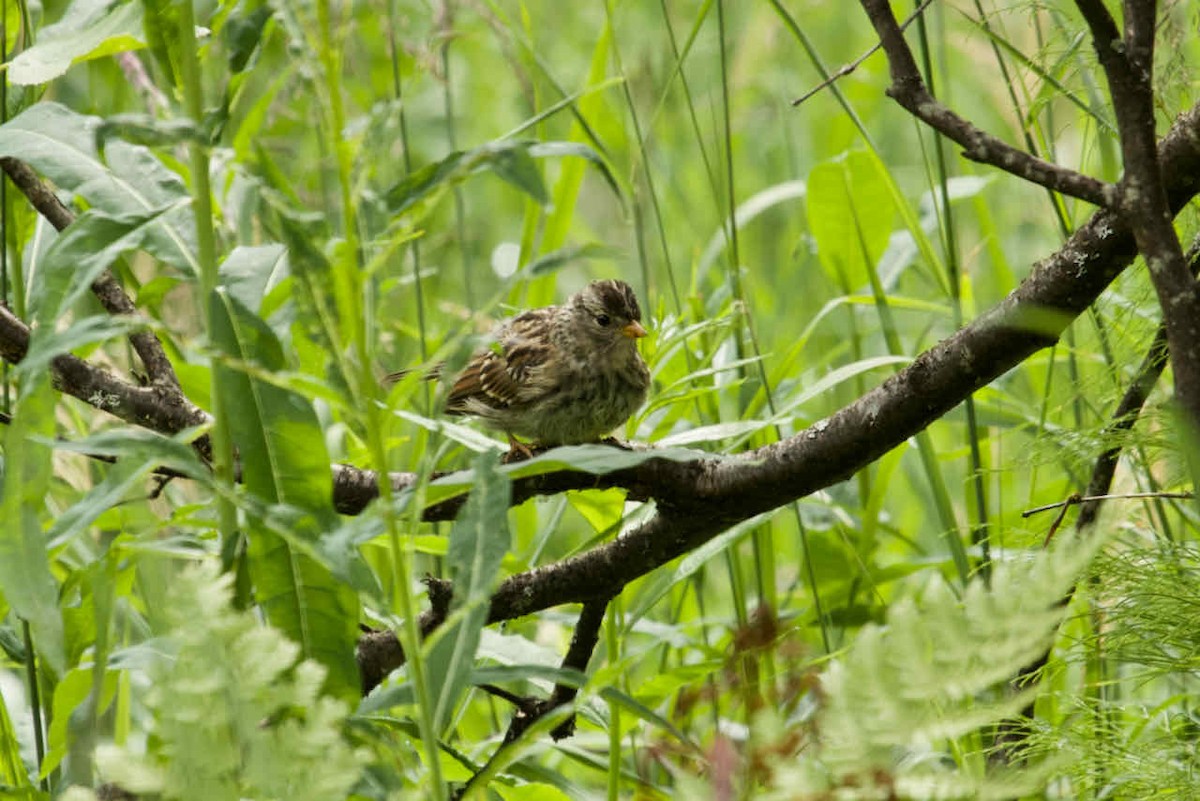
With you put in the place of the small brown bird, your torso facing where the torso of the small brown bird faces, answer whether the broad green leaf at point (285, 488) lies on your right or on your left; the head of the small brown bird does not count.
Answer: on your right

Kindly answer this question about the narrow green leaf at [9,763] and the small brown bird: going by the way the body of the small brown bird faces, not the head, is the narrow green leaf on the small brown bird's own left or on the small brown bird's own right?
on the small brown bird's own right

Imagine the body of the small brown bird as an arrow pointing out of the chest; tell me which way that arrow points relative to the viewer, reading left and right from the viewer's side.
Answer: facing the viewer and to the right of the viewer

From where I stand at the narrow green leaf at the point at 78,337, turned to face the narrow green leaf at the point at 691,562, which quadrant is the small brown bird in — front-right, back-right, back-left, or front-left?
front-left

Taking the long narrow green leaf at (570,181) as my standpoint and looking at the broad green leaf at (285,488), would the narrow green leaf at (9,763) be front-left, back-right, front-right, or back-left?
front-right

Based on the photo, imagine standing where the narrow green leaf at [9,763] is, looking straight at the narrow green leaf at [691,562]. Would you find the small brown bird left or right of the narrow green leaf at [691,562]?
left

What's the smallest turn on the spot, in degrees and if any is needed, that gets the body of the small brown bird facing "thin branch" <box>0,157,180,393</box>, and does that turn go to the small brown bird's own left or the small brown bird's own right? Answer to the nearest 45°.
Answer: approximately 90° to the small brown bird's own right

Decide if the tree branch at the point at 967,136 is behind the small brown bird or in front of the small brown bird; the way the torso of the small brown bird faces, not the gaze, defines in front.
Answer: in front
